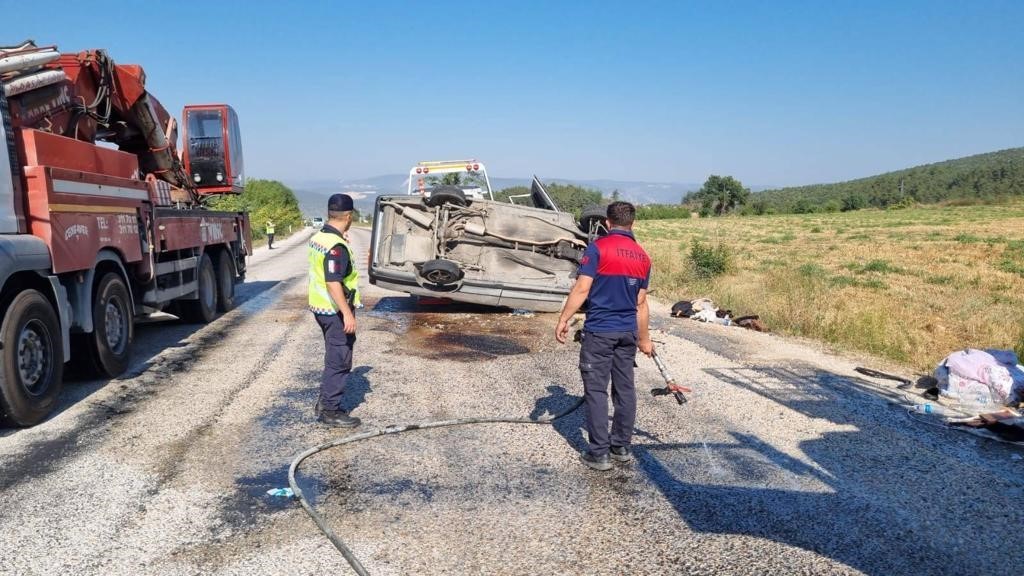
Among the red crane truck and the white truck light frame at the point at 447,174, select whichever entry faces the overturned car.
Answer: the white truck light frame

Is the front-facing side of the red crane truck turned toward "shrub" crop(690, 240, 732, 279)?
no

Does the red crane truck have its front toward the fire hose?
no

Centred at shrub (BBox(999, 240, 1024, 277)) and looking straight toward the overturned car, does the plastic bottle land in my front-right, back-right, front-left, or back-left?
front-left

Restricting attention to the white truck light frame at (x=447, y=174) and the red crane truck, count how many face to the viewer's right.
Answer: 0

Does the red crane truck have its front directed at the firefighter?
no
